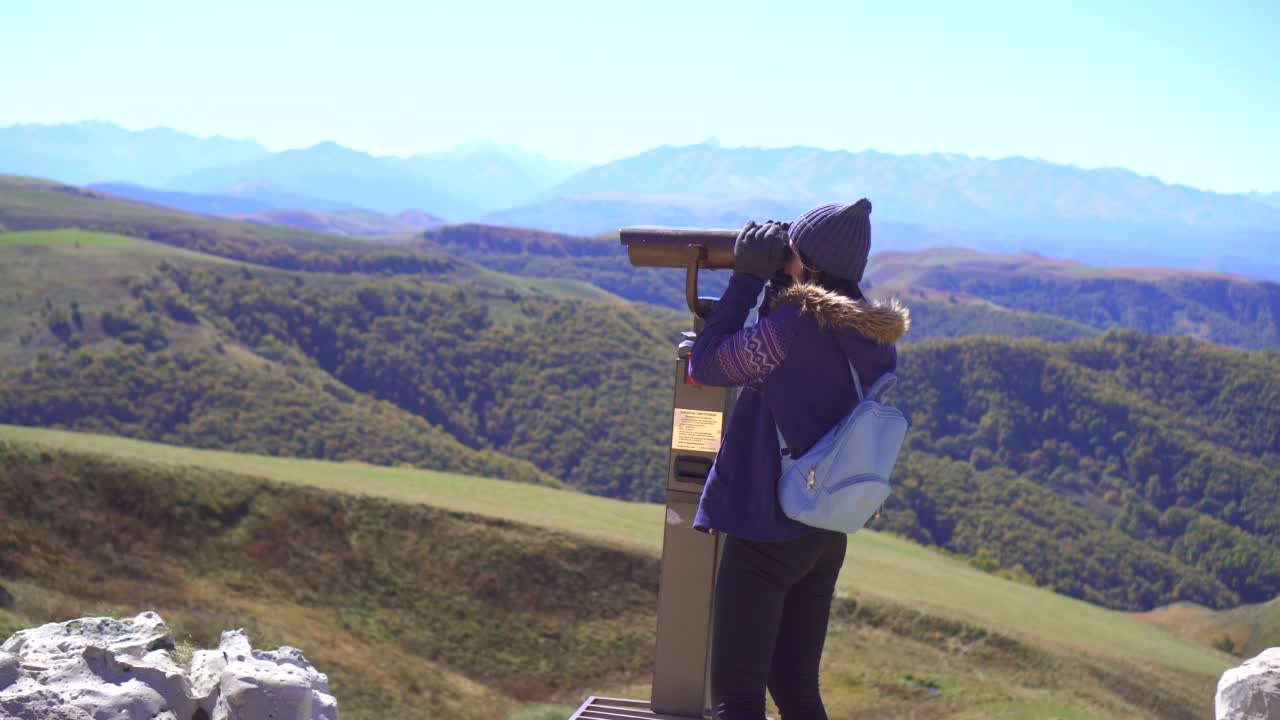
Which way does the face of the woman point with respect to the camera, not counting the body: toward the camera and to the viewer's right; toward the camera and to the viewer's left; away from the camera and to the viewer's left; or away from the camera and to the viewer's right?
away from the camera and to the viewer's left

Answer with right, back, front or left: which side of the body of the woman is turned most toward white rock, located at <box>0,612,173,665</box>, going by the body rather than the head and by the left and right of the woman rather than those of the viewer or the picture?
front

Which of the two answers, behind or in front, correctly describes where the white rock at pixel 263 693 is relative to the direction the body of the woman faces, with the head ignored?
in front

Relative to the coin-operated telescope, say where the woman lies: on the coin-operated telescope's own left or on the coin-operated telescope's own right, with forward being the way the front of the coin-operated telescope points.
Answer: on the coin-operated telescope's own left

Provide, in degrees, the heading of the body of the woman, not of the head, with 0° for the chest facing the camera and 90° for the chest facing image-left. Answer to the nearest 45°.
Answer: approximately 90°

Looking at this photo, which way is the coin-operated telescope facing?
to the viewer's left

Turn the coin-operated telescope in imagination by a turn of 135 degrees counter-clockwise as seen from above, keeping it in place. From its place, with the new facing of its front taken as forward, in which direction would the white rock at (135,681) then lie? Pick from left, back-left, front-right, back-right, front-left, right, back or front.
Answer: back-right

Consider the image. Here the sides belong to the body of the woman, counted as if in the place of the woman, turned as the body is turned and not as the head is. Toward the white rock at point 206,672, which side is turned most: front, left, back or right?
front
